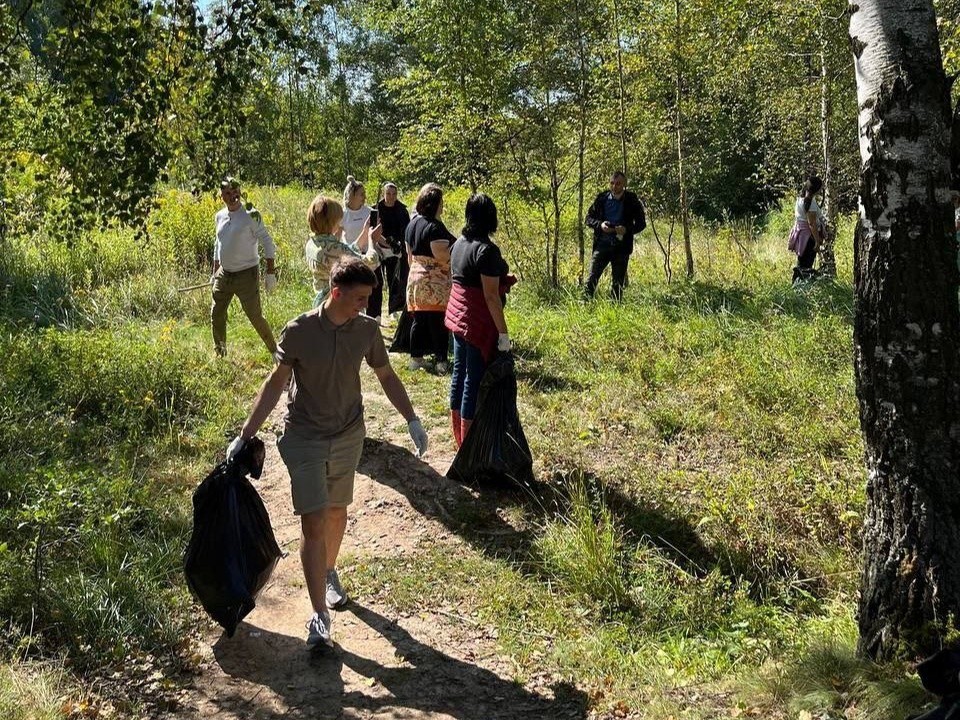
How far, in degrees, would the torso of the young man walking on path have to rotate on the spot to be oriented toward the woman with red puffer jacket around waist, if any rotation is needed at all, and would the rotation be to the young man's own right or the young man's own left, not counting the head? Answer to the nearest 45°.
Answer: approximately 135° to the young man's own left

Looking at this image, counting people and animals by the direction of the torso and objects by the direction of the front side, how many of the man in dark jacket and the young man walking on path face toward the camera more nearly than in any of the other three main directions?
2

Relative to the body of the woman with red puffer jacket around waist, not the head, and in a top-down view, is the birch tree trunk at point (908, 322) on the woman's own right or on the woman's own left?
on the woman's own right

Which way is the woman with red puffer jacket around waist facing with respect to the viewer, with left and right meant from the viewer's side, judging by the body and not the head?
facing away from the viewer and to the right of the viewer

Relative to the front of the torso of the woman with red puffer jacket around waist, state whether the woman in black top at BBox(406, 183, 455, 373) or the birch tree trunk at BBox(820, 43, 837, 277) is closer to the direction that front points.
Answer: the birch tree trunk

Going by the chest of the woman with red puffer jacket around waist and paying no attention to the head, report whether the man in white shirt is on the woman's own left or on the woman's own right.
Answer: on the woman's own left

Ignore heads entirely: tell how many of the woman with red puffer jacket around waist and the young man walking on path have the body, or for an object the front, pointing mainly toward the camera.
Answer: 1
